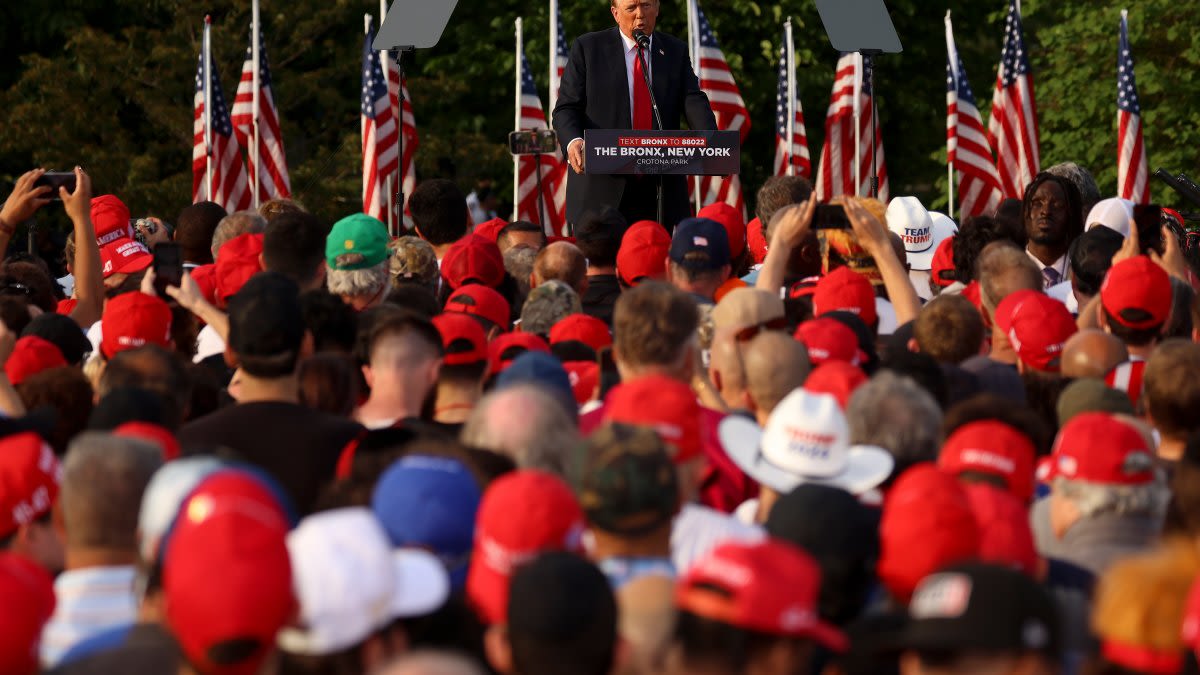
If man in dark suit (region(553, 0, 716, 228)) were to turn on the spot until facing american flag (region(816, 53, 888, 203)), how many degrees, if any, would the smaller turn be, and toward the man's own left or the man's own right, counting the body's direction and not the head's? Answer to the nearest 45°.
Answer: approximately 180°

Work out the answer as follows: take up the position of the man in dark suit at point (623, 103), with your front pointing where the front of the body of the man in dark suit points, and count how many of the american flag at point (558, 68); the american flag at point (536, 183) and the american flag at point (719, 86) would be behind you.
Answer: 3

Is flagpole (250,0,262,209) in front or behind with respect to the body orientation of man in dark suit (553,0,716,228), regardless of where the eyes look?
behind

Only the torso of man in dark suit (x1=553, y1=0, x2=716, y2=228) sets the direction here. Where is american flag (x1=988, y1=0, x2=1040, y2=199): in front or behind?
behind

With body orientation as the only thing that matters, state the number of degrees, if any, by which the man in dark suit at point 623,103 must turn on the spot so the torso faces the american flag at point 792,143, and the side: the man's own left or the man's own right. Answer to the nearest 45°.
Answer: approximately 180°

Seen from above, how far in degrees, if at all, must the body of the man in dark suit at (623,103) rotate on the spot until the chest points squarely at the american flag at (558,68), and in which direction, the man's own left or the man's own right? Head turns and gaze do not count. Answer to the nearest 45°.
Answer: approximately 180°

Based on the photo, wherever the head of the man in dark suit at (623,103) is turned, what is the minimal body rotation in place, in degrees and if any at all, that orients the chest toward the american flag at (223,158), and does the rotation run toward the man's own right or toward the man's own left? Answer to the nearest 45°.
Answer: approximately 135° to the man's own right

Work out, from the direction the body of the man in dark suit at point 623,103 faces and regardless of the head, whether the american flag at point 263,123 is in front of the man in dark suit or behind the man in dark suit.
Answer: behind

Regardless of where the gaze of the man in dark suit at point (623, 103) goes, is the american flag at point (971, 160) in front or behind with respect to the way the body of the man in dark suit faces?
behind

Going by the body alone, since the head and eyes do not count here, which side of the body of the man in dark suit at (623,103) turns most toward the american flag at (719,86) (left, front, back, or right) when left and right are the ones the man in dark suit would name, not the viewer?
back

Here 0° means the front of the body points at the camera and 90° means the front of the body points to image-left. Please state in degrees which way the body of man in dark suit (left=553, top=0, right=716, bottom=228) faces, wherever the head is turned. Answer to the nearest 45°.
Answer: approximately 0°
